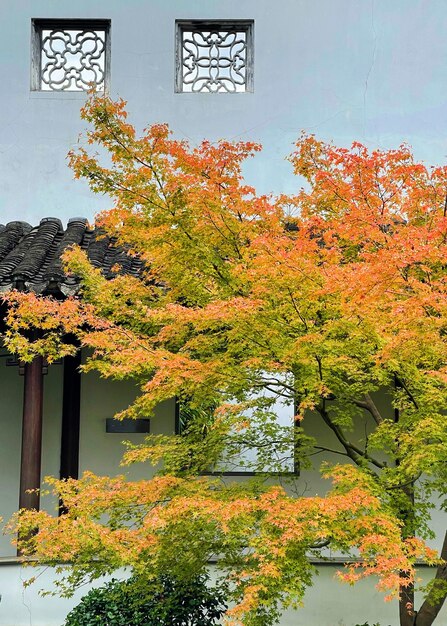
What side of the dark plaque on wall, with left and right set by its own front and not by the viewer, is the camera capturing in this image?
front

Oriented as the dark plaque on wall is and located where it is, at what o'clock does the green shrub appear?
The green shrub is roughly at 12 o'clock from the dark plaque on wall.
